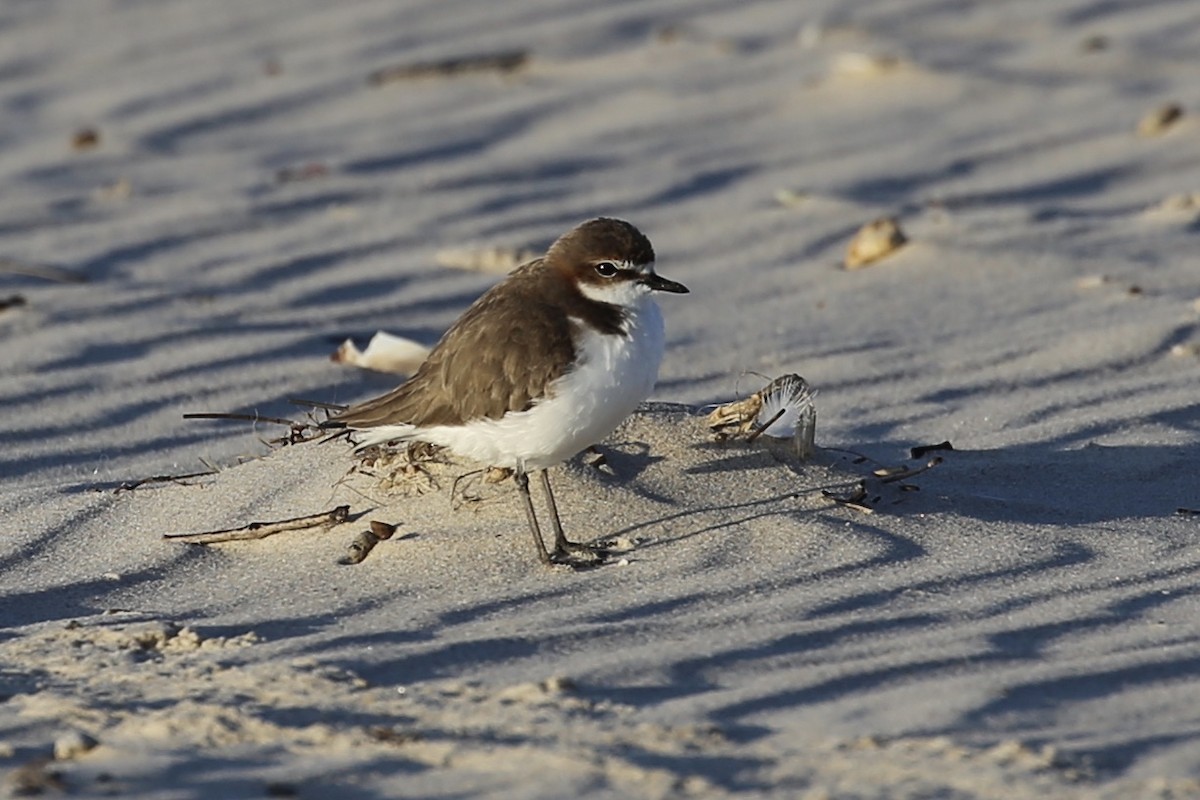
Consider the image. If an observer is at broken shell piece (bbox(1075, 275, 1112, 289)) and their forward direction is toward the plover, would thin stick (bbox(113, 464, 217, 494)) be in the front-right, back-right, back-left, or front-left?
front-right

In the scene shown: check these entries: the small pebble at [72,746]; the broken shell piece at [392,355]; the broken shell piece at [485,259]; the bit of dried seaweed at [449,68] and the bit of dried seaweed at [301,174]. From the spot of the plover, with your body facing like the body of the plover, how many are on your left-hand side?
4

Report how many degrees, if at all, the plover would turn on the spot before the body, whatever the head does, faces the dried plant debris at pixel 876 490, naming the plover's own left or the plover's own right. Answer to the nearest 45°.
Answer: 0° — it already faces it

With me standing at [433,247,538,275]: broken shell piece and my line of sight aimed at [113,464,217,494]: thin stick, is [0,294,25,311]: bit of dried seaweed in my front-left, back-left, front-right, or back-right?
front-right

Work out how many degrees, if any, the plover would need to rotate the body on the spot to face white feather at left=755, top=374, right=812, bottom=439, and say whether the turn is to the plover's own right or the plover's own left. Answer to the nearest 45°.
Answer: approximately 45° to the plover's own left

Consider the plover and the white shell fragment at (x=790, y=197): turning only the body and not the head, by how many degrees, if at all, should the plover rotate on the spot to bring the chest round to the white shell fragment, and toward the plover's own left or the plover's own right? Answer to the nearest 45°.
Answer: approximately 90° to the plover's own left

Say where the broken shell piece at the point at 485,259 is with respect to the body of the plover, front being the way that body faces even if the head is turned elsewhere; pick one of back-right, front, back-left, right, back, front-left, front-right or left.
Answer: left

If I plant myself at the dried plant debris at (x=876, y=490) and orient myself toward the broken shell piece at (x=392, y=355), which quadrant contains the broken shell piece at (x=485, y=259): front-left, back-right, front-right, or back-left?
front-right

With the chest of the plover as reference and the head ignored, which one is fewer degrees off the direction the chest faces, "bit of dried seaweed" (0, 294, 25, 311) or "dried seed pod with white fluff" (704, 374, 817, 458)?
the dried seed pod with white fluff

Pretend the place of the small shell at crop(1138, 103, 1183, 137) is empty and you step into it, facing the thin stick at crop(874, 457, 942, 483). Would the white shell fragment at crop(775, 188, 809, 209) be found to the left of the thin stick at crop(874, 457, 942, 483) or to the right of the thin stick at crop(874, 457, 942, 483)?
right

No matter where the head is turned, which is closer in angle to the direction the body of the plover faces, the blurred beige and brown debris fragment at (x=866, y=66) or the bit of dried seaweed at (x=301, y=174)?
the blurred beige and brown debris fragment

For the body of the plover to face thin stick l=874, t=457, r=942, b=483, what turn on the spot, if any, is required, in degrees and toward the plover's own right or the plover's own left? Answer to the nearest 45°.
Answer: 0° — it already faces it

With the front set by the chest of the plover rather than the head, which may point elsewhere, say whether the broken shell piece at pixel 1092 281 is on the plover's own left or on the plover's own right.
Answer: on the plover's own left

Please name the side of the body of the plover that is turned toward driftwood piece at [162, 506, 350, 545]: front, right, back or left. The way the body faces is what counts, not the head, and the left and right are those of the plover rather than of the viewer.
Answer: back

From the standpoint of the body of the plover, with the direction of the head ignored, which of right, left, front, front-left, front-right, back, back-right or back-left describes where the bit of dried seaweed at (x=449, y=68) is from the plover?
left

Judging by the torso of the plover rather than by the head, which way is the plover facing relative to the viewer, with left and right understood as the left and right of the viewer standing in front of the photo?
facing to the right of the viewer
